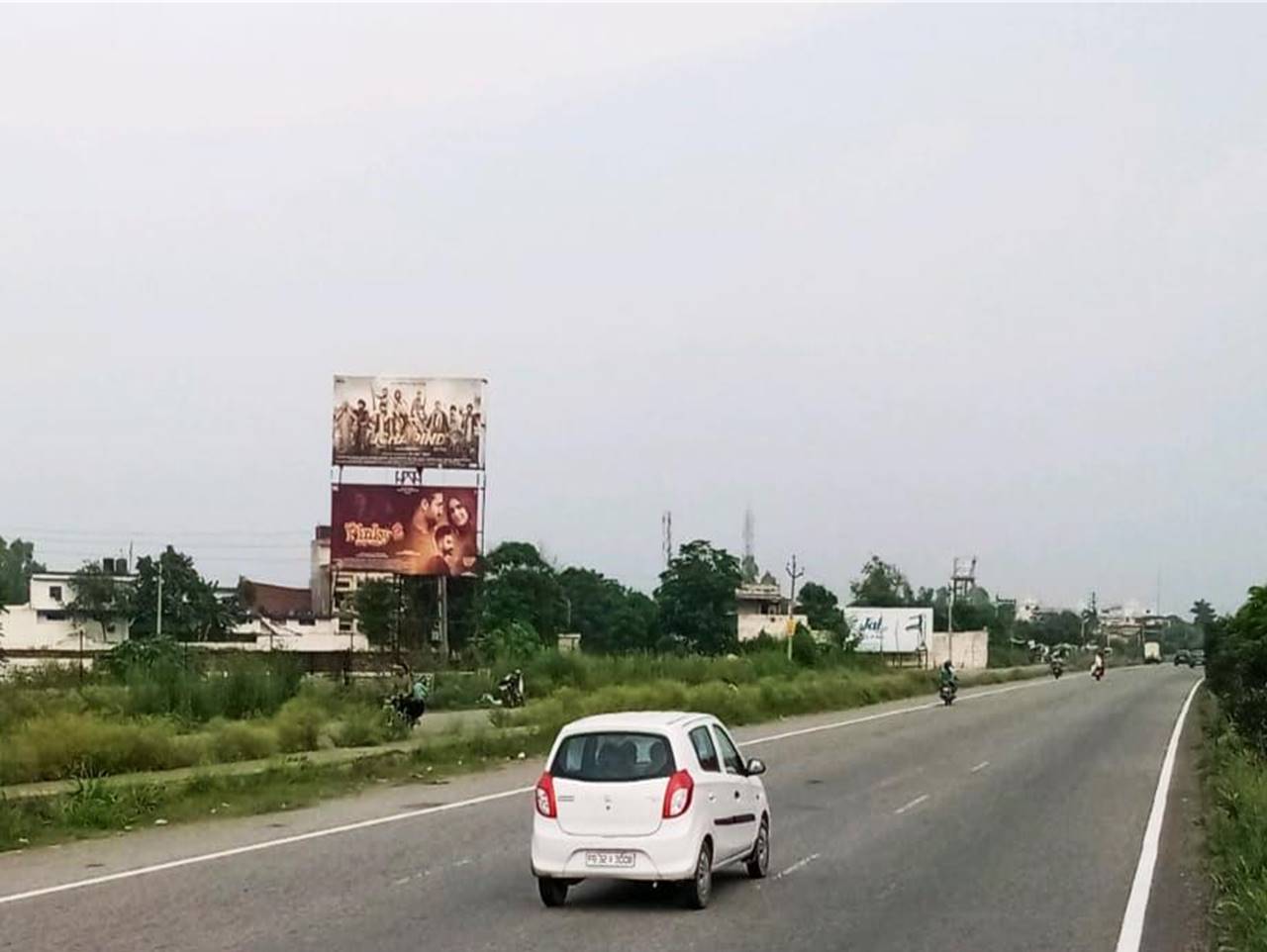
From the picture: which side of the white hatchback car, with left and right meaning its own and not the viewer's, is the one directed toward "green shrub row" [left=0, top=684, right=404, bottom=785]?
left

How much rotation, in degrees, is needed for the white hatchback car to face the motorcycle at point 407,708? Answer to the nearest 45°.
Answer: approximately 45° to its left

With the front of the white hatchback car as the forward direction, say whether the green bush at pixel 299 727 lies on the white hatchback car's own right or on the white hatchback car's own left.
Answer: on the white hatchback car's own left

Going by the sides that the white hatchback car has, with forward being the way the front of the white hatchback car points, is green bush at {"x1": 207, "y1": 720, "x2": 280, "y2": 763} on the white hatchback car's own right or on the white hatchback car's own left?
on the white hatchback car's own left

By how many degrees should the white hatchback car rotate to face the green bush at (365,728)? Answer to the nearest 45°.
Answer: approximately 45° to its left

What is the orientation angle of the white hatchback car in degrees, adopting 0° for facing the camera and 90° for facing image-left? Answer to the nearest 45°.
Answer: approximately 225°

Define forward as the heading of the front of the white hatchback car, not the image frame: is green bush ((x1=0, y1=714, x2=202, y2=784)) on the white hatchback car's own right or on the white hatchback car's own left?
on the white hatchback car's own left
